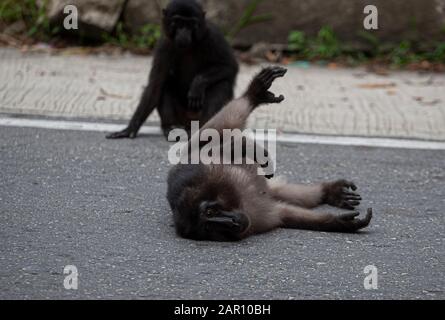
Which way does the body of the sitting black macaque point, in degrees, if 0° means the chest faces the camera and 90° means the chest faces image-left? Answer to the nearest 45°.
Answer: approximately 0°

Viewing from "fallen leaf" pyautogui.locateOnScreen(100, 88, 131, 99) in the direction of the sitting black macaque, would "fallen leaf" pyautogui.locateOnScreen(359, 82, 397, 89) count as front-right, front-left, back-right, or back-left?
front-left

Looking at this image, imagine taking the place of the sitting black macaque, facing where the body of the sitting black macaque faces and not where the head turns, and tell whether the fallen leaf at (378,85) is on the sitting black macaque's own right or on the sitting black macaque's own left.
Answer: on the sitting black macaque's own left

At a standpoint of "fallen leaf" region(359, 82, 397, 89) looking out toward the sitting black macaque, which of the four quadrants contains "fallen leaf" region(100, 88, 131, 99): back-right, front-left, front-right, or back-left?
front-right

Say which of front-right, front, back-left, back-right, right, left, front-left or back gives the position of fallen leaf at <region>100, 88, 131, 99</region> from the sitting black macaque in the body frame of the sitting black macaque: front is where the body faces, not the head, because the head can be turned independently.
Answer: back-right
